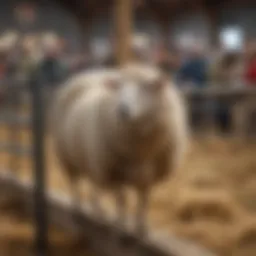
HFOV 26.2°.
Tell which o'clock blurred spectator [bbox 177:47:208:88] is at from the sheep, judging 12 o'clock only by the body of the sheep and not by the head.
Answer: The blurred spectator is roughly at 8 o'clock from the sheep.

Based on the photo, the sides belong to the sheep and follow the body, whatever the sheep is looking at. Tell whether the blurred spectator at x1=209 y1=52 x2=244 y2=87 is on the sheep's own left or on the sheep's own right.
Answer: on the sheep's own left

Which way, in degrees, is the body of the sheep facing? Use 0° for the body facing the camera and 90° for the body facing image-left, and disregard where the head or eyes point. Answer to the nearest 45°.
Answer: approximately 315°

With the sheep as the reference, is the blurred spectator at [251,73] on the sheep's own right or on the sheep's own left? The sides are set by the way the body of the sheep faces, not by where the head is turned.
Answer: on the sheep's own left
